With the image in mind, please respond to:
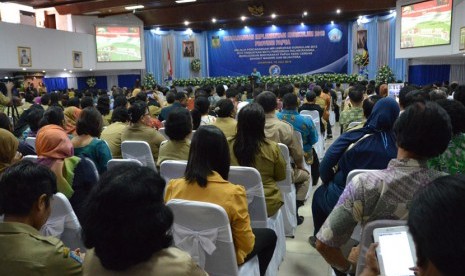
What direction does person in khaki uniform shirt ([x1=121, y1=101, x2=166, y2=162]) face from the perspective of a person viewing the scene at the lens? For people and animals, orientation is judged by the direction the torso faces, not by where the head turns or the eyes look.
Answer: facing away from the viewer and to the right of the viewer

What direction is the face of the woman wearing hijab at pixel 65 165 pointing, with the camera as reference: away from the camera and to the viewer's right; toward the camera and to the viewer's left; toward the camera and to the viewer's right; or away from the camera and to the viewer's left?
away from the camera and to the viewer's right

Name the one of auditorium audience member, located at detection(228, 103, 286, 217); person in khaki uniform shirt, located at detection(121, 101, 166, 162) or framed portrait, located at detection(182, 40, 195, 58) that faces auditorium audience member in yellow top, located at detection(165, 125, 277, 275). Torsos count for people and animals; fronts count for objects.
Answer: the framed portrait

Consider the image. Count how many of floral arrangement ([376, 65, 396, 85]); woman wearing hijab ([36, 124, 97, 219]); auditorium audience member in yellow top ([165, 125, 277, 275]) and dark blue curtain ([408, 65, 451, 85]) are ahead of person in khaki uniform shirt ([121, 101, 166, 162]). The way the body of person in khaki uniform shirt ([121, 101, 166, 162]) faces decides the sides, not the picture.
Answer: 2

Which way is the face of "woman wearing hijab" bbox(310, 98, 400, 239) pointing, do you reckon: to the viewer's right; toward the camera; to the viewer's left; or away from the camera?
away from the camera

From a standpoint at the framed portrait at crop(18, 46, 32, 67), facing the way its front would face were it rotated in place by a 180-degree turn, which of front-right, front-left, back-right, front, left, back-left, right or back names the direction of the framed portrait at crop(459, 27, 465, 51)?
back

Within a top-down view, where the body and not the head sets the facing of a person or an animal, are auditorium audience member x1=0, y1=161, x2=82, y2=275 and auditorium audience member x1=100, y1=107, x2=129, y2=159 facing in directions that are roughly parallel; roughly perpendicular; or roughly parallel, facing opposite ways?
roughly parallel

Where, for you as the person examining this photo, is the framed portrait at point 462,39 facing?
facing the viewer and to the left of the viewer

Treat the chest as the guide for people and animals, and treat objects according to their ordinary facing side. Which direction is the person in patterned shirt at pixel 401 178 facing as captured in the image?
away from the camera

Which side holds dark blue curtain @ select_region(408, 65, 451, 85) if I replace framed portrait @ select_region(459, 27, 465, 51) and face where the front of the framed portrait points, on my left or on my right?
on my right

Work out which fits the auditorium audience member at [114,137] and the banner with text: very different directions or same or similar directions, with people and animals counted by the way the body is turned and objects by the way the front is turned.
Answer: very different directions

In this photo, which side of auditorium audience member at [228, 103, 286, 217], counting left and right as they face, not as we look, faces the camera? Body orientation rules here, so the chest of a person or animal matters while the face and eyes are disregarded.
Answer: back

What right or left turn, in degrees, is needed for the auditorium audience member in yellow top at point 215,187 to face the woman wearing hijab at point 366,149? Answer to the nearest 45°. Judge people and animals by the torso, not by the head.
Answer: approximately 45° to their right

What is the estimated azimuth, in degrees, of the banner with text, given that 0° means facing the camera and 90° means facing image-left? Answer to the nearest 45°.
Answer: approximately 0°

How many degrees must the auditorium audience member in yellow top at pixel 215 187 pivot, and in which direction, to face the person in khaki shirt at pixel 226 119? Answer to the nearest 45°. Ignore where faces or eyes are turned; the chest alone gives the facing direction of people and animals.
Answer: approximately 45° to their left
